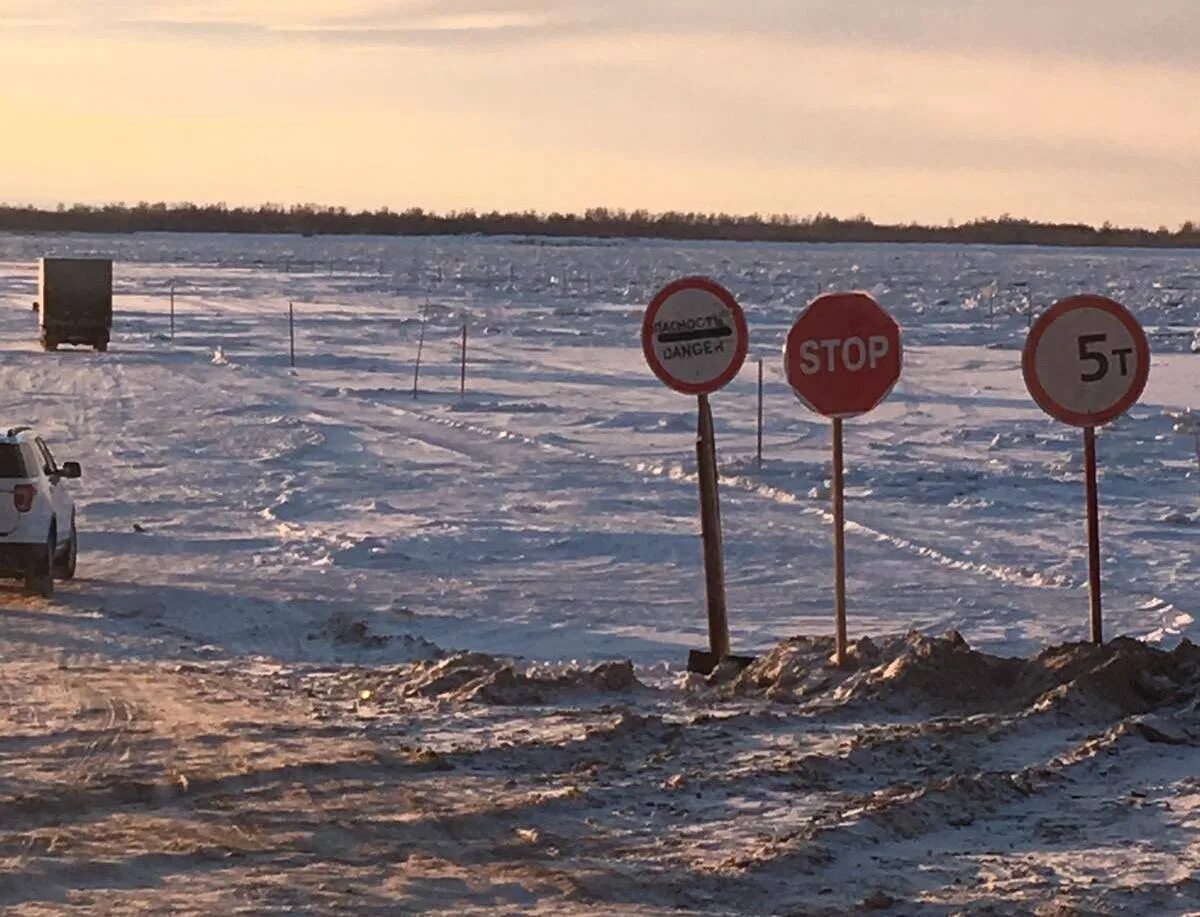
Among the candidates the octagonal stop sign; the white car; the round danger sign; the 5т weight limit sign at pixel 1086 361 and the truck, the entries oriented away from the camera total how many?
2

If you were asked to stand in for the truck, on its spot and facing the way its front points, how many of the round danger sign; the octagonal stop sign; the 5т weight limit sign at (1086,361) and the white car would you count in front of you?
0

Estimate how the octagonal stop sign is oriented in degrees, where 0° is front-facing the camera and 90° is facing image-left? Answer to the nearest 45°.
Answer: approximately 0°

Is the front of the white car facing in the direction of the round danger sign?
no

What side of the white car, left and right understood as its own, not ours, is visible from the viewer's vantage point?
back

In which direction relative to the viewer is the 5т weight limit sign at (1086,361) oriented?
toward the camera

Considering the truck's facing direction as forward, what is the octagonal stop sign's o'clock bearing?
The octagonal stop sign is roughly at 6 o'clock from the truck.

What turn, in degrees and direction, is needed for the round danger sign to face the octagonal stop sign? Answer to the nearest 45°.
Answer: approximately 45° to its left

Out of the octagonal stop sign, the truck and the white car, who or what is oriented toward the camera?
the octagonal stop sign

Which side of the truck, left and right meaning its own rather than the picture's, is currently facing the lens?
back

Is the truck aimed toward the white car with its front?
no

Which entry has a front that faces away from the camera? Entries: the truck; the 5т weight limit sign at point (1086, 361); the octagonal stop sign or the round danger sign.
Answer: the truck

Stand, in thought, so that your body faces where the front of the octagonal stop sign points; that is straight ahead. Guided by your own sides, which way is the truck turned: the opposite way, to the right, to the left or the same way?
the opposite way

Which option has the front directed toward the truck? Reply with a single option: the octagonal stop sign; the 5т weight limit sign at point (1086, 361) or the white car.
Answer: the white car

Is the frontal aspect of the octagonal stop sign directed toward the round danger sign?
no
